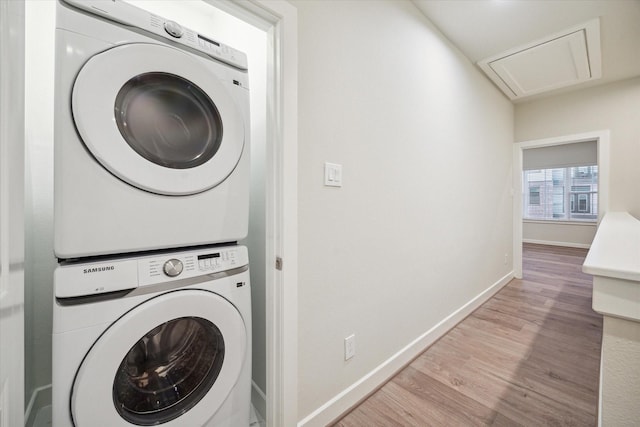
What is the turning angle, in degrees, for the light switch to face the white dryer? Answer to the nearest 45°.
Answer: approximately 90° to its right

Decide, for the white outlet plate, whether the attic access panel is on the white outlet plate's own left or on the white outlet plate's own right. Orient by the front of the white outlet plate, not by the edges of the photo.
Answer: on the white outlet plate's own left

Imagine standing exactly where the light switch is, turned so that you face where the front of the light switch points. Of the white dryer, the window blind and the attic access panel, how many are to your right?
1

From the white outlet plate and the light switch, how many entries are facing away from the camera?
0

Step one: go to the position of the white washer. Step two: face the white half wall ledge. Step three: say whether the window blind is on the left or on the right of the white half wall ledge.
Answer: left

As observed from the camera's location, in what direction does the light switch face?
facing the viewer and to the right of the viewer

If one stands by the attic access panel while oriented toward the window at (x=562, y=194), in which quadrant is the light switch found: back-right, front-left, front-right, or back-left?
back-left

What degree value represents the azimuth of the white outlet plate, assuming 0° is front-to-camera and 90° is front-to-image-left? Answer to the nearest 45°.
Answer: approximately 315°

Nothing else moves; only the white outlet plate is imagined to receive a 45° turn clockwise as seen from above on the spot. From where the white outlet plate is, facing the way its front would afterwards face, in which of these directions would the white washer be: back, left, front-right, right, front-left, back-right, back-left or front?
front-right

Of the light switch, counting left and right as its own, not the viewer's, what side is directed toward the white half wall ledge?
front

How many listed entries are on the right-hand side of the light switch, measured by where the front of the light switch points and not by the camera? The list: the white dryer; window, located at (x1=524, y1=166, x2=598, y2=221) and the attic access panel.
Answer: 1

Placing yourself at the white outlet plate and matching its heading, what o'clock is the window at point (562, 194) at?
The window is roughly at 9 o'clock from the white outlet plate.

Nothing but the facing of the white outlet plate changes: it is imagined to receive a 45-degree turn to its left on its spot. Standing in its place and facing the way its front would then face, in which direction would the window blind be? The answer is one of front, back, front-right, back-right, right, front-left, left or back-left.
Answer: front-left

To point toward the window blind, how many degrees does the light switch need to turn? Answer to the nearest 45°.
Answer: approximately 90° to its left
